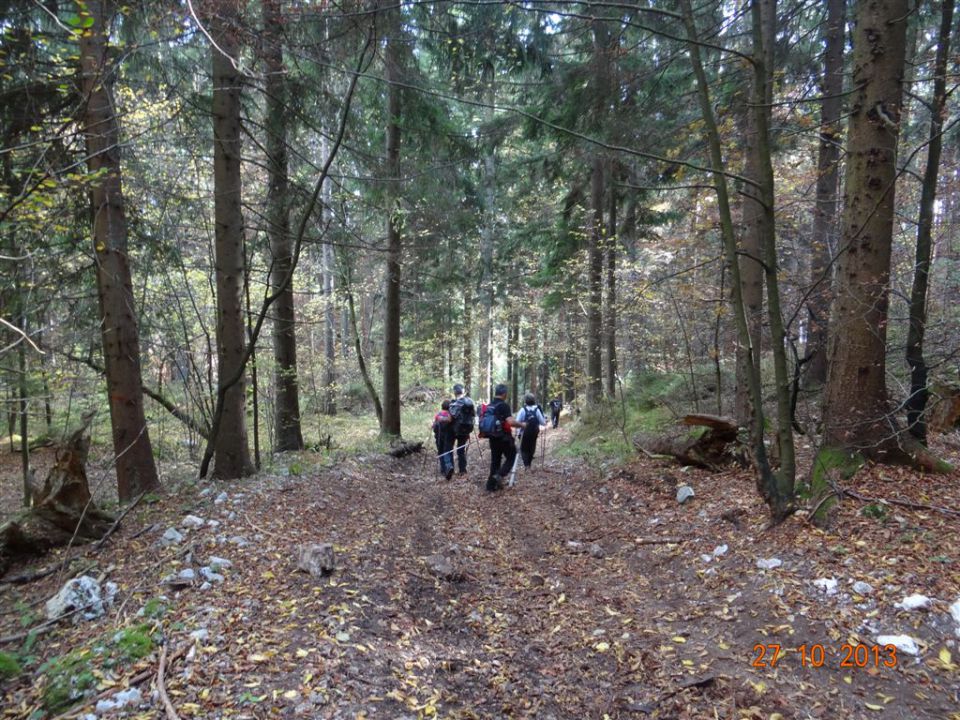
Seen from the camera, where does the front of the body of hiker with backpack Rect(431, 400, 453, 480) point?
away from the camera

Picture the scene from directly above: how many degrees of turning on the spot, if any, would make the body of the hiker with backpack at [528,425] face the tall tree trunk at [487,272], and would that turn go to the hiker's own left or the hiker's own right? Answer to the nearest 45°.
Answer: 0° — they already face it

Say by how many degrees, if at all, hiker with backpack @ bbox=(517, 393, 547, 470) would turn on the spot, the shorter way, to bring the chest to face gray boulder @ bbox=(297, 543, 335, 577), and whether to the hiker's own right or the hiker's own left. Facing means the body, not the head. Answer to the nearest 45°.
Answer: approximately 180°

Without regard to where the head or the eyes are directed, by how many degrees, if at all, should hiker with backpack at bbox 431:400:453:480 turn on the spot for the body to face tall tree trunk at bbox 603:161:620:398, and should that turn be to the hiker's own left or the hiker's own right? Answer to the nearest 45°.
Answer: approximately 45° to the hiker's own right

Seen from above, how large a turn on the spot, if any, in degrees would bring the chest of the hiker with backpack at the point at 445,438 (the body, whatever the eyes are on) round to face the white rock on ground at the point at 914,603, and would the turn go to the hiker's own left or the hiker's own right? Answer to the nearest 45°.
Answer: approximately 180°

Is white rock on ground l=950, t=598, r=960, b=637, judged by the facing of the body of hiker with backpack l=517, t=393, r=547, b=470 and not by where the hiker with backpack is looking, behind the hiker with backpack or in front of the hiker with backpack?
behind

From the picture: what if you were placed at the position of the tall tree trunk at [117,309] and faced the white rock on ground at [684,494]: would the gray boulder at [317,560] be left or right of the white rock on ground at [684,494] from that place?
right

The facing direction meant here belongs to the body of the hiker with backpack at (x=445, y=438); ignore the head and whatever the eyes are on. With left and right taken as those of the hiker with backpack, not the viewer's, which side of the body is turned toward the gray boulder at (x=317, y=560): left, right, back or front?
back

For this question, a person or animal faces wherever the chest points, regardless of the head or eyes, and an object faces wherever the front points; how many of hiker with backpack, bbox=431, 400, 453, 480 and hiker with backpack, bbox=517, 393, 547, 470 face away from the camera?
2

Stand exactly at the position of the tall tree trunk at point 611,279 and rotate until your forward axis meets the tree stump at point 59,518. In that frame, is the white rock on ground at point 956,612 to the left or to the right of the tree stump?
left

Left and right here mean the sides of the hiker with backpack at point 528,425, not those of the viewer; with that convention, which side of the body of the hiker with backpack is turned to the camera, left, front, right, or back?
back

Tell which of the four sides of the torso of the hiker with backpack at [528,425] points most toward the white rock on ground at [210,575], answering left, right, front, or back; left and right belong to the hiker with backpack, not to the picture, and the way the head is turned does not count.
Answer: back
